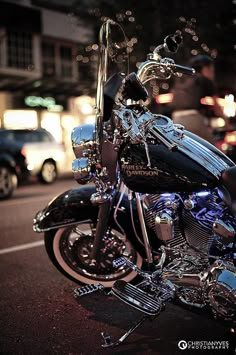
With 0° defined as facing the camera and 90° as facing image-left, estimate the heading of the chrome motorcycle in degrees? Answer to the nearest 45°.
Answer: approximately 90°

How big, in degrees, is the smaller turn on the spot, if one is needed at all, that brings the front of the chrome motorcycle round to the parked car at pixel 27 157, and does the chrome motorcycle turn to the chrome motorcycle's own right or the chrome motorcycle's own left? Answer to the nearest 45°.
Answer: approximately 90° to the chrome motorcycle's own right
